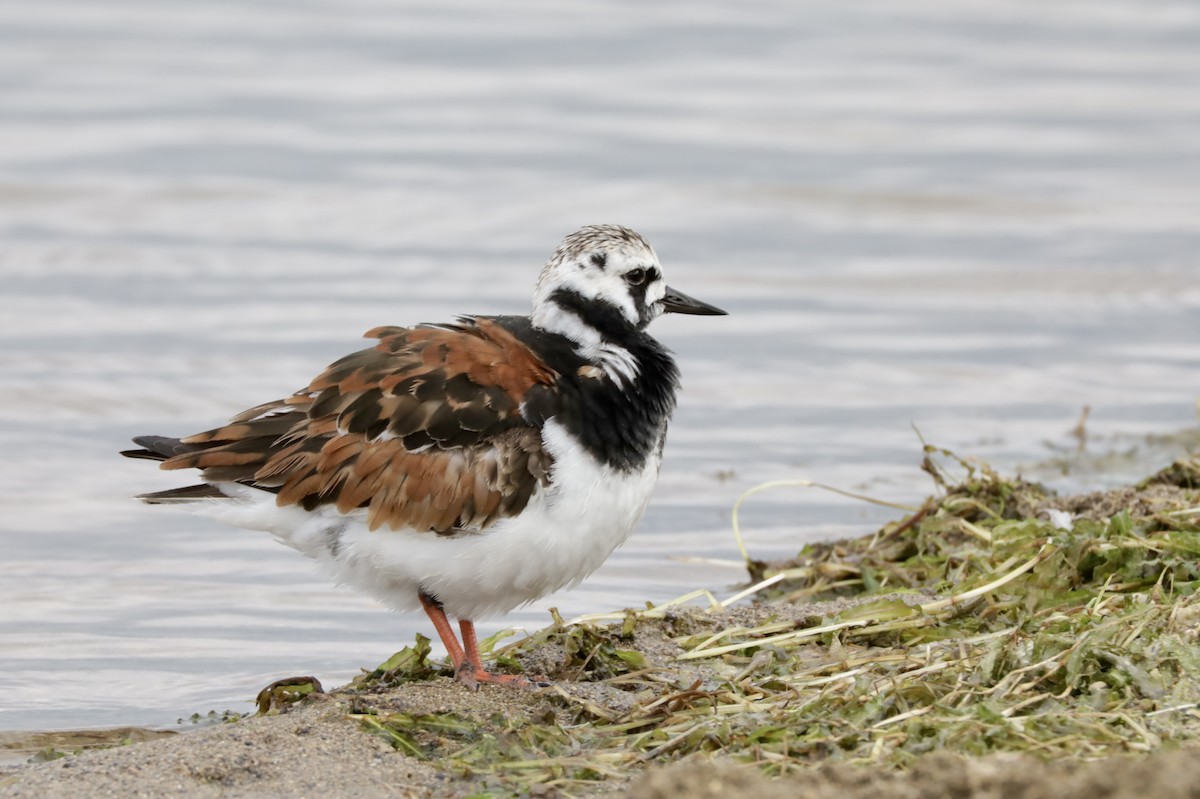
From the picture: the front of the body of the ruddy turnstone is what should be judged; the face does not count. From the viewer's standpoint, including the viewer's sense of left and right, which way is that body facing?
facing to the right of the viewer
